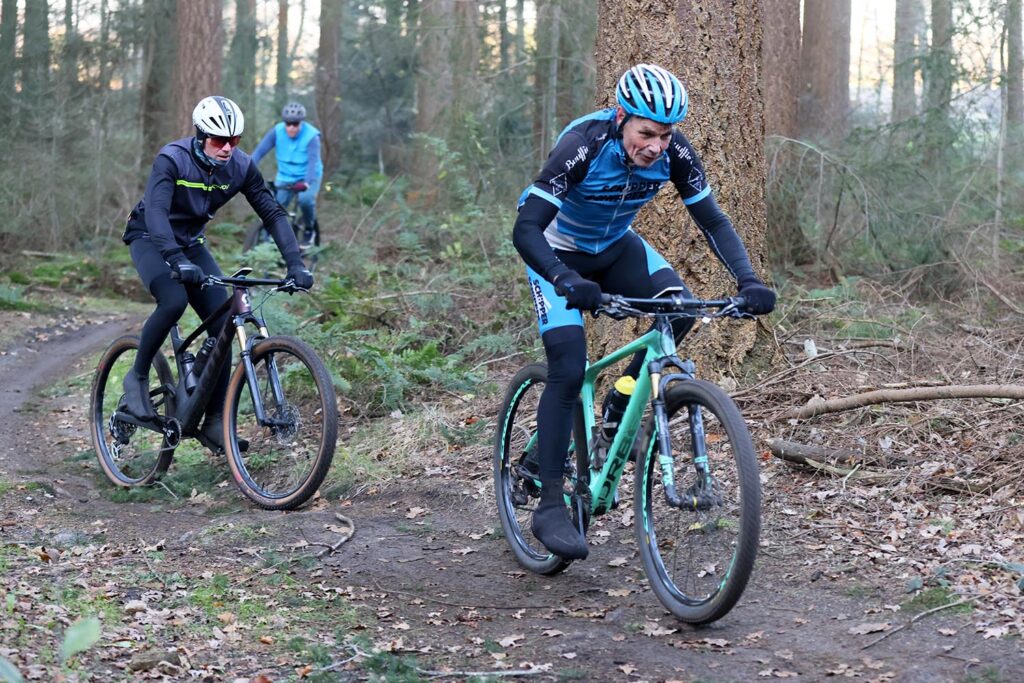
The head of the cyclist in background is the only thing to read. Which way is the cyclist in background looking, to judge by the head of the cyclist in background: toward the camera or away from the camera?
toward the camera

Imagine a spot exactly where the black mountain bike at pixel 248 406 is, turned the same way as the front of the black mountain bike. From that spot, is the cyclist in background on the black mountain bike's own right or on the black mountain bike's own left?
on the black mountain bike's own left

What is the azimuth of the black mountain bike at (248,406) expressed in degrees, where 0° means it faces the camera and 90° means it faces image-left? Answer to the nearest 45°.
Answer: approximately 315°

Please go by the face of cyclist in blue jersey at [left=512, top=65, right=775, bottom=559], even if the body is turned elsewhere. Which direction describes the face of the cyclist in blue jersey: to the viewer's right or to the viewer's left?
to the viewer's right

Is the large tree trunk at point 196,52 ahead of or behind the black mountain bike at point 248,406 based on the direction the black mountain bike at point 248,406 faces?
behind

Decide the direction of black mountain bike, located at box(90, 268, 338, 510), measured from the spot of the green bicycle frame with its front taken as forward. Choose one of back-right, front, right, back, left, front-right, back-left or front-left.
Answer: back

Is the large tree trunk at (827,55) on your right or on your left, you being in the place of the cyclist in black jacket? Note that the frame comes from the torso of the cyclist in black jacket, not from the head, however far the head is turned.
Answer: on your left

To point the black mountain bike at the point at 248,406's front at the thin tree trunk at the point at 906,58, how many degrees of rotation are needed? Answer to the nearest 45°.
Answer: approximately 90° to its left

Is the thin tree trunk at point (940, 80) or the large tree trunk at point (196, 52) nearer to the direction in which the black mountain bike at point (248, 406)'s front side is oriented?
the thin tree trunk

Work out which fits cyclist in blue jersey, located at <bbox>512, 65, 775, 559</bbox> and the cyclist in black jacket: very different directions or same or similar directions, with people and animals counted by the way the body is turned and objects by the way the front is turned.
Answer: same or similar directions

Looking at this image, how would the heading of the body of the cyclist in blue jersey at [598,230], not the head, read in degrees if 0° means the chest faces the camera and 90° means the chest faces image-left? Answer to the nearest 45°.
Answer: approximately 315°

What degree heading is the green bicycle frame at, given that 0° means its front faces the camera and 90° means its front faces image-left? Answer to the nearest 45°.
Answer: approximately 315°

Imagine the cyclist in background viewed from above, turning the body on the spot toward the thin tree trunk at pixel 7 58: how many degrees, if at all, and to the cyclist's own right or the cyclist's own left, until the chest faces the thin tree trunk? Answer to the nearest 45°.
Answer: approximately 90° to the cyclist's own right

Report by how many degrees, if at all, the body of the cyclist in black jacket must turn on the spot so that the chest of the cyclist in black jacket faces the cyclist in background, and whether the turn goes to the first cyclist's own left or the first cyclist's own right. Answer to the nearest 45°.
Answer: approximately 135° to the first cyclist's own left

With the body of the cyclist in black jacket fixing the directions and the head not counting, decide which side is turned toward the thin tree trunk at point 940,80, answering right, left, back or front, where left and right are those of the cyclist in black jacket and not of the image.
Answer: left

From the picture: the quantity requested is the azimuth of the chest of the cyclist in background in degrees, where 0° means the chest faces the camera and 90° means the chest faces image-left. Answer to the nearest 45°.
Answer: approximately 45°
